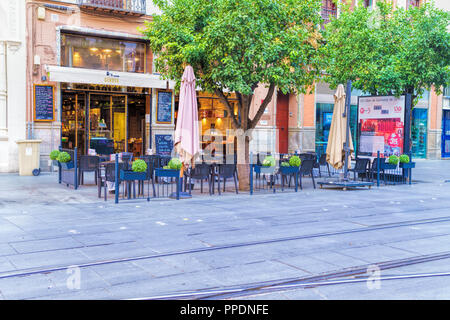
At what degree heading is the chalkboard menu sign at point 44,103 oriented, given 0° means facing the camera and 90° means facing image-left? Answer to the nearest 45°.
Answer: approximately 0°

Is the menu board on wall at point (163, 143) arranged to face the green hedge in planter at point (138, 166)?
yes

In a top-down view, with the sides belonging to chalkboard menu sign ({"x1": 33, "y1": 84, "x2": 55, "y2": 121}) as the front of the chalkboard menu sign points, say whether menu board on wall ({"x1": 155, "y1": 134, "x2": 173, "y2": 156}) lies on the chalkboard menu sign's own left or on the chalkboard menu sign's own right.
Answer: on the chalkboard menu sign's own left

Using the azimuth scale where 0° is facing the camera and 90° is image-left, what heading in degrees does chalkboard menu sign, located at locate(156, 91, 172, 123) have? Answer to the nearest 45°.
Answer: approximately 0°

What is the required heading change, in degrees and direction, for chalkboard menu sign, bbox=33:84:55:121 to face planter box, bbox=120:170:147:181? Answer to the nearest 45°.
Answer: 0° — it already faces it

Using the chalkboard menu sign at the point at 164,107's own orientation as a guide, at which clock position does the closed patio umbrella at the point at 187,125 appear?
The closed patio umbrella is roughly at 12 o'clock from the chalkboard menu sign.

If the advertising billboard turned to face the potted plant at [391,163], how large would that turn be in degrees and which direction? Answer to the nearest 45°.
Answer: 0° — it already faces it

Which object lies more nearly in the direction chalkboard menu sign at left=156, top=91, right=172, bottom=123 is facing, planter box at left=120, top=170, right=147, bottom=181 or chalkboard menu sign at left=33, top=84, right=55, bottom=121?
the planter box

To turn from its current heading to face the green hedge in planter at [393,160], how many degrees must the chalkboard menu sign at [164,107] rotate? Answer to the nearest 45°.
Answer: approximately 45° to its left

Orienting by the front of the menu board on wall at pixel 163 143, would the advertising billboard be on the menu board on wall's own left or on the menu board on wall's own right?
on the menu board on wall's own left

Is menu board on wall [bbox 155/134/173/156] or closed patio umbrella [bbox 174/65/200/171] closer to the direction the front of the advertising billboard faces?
the closed patio umbrella
